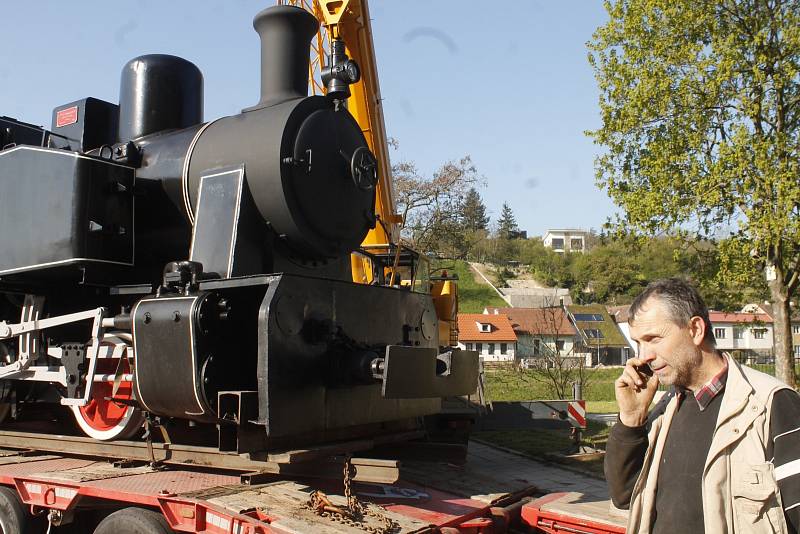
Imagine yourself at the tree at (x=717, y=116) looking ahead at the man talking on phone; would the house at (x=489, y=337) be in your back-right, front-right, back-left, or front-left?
back-right

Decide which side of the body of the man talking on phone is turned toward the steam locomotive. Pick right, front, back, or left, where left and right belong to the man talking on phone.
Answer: right

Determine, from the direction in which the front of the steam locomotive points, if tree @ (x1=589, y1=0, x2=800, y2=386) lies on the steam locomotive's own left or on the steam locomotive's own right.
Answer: on the steam locomotive's own left

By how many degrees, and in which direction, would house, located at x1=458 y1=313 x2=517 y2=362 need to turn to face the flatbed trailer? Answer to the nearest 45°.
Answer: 0° — it already faces it

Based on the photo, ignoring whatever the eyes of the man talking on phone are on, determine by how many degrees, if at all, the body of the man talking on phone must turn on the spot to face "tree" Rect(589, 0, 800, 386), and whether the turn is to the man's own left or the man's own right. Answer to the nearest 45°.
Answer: approximately 135° to the man's own right

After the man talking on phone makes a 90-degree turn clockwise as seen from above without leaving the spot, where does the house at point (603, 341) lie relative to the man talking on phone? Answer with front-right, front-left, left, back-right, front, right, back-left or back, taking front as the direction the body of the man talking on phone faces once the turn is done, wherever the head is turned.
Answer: front-right

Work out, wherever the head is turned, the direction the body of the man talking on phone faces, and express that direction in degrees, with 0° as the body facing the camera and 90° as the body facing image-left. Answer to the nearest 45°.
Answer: approximately 45°

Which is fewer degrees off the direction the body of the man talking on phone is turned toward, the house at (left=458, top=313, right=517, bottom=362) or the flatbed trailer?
the flatbed trailer

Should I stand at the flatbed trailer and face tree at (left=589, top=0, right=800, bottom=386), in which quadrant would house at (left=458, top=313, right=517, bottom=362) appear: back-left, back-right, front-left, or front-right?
front-left

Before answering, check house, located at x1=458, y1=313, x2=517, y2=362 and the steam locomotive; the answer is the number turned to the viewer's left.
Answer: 0

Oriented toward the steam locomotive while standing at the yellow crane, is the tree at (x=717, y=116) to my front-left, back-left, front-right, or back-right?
back-left

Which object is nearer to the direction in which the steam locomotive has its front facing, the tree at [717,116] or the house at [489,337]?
the tree

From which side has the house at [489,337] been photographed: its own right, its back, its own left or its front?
front

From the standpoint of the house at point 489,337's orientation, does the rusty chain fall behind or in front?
in front

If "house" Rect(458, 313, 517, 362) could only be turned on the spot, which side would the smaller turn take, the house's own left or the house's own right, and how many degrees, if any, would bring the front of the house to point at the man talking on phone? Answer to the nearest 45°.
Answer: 0° — it already faces them

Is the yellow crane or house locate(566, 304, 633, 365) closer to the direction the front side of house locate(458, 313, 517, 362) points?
the yellow crane
